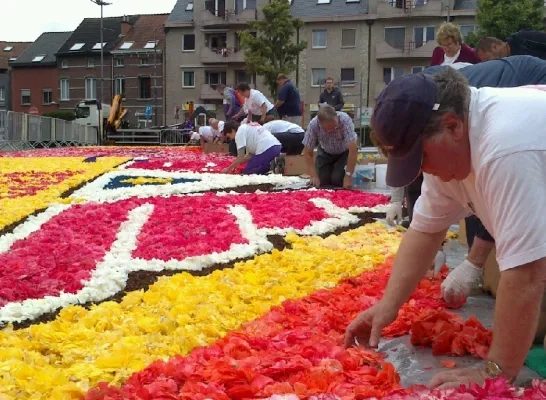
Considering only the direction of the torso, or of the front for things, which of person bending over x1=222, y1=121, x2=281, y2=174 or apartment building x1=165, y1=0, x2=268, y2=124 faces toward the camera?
the apartment building

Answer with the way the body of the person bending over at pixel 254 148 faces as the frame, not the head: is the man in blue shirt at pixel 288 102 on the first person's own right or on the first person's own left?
on the first person's own right

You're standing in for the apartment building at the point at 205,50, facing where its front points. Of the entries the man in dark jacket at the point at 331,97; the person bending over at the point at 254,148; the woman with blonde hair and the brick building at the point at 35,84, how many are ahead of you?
3

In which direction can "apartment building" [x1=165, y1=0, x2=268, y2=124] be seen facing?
toward the camera

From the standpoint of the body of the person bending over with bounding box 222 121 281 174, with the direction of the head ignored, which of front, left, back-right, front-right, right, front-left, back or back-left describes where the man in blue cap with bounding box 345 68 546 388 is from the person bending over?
left

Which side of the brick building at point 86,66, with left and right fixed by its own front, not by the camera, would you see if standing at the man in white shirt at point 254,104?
front

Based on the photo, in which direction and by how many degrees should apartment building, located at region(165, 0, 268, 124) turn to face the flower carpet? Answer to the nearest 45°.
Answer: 0° — it already faces it

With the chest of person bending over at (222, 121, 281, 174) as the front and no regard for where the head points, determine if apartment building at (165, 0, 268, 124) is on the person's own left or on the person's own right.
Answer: on the person's own right

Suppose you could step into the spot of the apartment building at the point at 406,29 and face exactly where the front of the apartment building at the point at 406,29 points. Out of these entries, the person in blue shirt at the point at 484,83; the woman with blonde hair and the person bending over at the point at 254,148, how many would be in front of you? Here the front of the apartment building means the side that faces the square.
3

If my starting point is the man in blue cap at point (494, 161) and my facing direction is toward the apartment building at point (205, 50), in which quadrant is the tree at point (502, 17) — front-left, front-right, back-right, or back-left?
front-right

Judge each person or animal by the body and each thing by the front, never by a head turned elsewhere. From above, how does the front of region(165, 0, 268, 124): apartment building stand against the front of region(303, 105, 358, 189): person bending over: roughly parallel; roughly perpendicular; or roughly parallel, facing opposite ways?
roughly parallel

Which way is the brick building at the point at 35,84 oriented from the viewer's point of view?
toward the camera

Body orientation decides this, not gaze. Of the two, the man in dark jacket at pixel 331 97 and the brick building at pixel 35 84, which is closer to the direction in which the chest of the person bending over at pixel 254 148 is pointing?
the brick building

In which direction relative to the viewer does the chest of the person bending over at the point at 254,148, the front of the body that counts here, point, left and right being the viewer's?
facing to the left of the viewer

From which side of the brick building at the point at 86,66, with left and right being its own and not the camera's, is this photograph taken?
front

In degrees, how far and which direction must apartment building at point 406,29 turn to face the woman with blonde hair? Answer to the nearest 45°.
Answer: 0° — it already faces them

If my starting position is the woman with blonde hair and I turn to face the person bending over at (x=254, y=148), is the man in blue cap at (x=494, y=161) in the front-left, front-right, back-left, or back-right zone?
back-left

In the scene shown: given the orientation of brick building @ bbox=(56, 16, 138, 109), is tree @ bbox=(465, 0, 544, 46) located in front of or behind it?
in front
